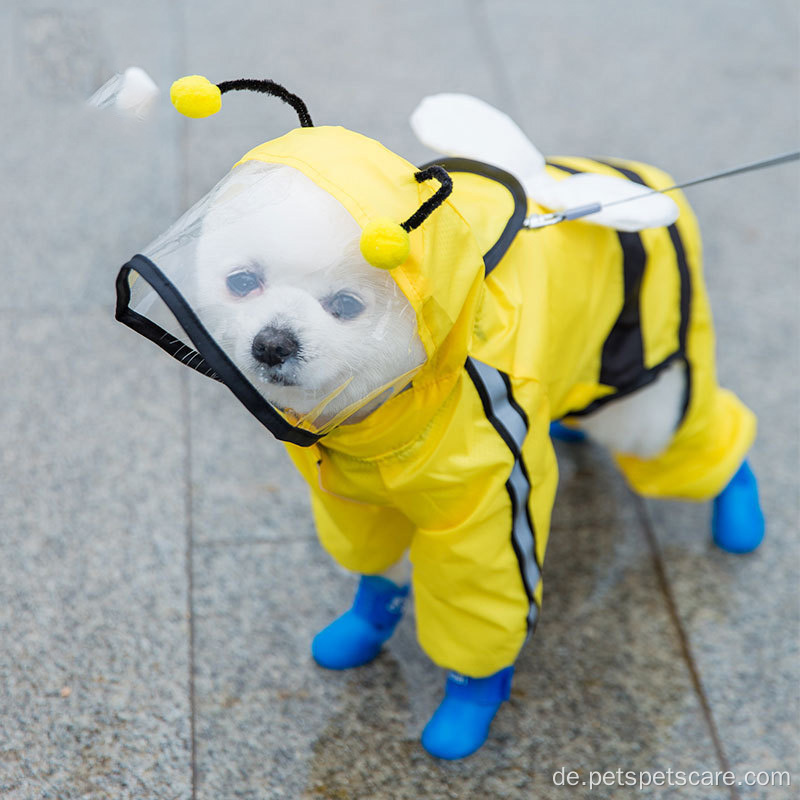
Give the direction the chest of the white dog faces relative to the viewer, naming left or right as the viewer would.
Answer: facing the viewer and to the left of the viewer
